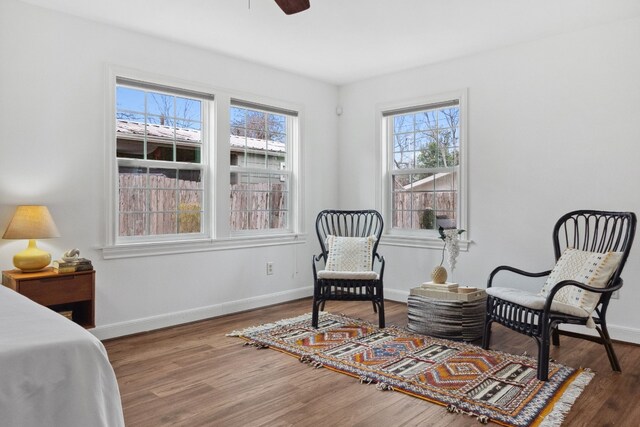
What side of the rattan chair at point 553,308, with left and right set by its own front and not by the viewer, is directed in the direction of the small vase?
right

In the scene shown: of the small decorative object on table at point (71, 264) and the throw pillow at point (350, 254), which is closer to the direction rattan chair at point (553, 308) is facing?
the small decorative object on table

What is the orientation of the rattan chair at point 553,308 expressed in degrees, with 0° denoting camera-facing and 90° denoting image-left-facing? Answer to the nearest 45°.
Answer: approximately 45°

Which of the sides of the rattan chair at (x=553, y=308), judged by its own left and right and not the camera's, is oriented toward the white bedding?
front

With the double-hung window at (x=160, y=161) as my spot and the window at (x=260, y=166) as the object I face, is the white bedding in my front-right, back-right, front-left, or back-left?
back-right

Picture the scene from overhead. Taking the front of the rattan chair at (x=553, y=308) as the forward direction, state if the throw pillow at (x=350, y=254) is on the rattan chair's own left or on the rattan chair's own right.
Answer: on the rattan chair's own right

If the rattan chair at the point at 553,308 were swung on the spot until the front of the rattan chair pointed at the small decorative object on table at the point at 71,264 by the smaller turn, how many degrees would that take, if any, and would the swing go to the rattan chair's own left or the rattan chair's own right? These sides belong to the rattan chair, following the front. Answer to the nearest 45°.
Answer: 0° — it already faces it

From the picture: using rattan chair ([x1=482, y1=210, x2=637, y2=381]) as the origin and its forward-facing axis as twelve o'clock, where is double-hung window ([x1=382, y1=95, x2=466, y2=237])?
The double-hung window is roughly at 3 o'clock from the rattan chair.

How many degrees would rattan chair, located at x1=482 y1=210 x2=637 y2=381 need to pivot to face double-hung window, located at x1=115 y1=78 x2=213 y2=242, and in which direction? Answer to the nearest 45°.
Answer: approximately 45° to its right

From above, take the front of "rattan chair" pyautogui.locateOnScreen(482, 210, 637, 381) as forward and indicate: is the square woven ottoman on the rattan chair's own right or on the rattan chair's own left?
on the rattan chair's own right

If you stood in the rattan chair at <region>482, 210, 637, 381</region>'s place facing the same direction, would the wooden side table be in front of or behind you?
in front

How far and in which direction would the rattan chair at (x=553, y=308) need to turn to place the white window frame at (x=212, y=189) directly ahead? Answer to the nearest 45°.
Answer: approximately 45° to its right
